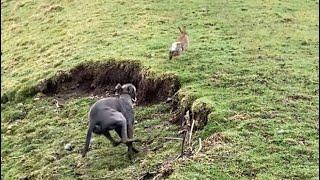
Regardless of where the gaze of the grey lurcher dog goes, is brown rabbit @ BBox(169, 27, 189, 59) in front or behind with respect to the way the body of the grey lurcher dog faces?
in front

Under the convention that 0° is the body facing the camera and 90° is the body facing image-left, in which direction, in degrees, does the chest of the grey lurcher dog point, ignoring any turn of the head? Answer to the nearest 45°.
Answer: approximately 225°
